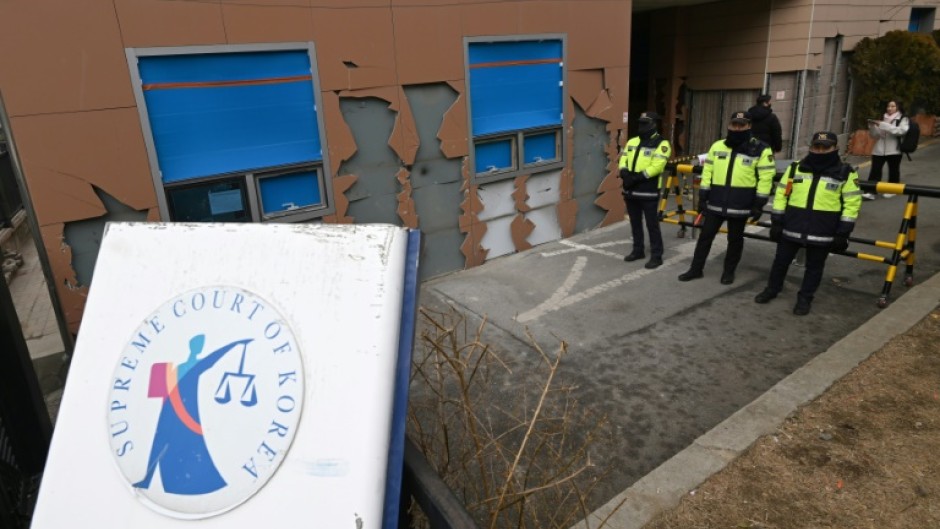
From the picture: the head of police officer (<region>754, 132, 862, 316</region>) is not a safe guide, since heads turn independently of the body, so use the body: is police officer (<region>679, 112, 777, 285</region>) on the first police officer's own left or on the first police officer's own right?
on the first police officer's own right

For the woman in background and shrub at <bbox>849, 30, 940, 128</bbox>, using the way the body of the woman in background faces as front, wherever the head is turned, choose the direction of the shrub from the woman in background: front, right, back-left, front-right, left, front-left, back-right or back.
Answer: back-right

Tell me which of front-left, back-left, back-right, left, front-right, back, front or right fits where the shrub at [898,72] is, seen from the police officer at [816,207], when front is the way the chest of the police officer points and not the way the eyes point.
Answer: back

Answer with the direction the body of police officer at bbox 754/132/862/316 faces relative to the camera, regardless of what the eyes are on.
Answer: toward the camera

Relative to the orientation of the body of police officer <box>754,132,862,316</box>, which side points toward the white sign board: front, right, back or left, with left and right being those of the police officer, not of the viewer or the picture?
front

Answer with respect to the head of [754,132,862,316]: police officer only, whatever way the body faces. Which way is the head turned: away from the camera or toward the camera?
toward the camera

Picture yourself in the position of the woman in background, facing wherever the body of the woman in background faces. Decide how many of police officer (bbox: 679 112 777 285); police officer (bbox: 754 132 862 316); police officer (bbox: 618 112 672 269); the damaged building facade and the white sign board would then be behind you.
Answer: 0

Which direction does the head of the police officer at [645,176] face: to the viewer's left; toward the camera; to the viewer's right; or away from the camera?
toward the camera

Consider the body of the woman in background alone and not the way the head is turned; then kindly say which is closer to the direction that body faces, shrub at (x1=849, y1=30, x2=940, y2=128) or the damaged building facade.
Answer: the damaged building facade

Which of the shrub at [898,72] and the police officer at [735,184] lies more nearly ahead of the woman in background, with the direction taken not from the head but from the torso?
the police officer

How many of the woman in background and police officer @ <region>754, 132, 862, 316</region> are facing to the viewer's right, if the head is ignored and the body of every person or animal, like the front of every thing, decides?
0

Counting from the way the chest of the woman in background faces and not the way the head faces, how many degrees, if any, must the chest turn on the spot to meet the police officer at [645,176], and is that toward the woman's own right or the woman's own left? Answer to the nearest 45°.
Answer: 0° — they already face them

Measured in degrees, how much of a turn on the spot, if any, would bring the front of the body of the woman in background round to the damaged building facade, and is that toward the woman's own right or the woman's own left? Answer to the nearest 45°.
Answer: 0° — they already face it

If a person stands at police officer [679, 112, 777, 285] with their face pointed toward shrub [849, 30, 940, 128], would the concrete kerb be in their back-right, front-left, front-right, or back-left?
back-right

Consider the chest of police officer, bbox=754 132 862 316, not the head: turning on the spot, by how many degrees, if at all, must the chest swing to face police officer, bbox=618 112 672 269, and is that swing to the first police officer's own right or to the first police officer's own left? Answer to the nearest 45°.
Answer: approximately 135° to the first police officer's own right

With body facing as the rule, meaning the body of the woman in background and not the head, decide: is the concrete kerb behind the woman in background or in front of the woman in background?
in front

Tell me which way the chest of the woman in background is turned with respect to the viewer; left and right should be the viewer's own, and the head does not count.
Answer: facing the viewer and to the left of the viewer
